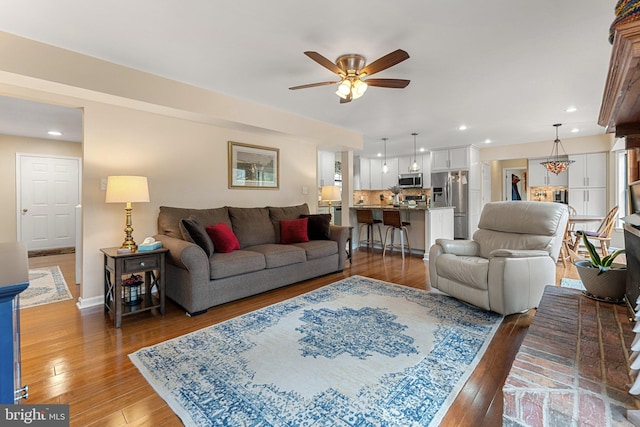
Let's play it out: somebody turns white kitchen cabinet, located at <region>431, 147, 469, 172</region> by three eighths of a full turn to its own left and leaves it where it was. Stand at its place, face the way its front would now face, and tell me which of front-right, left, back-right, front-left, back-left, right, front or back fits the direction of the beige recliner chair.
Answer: back-right

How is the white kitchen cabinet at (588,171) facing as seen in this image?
toward the camera

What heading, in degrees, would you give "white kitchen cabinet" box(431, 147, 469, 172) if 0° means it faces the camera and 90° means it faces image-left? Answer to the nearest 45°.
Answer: approximately 0°

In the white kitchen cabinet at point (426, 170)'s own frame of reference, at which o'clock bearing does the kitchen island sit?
The kitchen island is roughly at 12 o'clock from the white kitchen cabinet.

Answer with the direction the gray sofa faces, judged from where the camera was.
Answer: facing the viewer and to the right of the viewer

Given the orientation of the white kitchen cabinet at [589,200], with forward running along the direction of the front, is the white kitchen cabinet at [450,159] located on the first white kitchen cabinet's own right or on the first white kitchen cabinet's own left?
on the first white kitchen cabinet's own right

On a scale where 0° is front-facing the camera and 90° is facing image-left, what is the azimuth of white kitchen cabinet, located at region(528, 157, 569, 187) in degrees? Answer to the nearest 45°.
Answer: approximately 0°

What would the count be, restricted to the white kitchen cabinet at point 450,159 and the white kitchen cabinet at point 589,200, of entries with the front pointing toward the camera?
2
